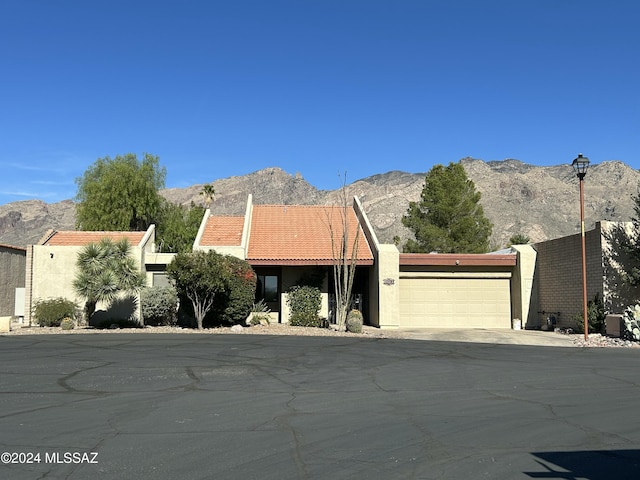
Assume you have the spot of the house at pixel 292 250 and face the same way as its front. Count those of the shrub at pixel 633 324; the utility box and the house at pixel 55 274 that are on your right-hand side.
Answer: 1

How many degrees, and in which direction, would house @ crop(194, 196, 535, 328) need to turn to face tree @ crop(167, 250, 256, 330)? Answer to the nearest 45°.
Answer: approximately 45° to its right

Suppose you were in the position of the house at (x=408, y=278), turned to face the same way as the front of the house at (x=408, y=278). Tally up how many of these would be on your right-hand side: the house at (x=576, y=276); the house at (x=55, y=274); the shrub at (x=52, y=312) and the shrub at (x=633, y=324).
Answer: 2

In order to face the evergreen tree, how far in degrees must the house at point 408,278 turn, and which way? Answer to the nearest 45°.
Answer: approximately 180°

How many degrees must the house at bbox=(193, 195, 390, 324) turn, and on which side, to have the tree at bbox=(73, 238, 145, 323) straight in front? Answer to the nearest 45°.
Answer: approximately 45° to its right

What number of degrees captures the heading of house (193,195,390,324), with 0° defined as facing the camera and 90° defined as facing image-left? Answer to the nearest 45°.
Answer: approximately 0°

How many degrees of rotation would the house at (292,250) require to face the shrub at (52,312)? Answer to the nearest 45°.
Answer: approximately 90° to its right

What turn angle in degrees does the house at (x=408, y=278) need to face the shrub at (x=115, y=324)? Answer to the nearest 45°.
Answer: approximately 90° to its right

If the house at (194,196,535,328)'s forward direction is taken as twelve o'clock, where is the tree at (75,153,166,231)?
The tree is roughly at 4 o'clock from the house.

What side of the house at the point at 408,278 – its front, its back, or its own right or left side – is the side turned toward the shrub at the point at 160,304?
right

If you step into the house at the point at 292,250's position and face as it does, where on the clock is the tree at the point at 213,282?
The tree is roughly at 1 o'clock from the house.
